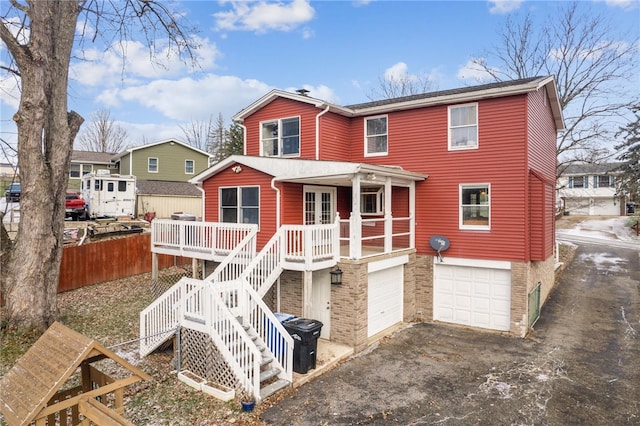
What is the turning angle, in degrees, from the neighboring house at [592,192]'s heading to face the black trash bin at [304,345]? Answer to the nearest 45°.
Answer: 0° — it already faces it

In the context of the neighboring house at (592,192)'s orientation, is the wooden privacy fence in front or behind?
in front

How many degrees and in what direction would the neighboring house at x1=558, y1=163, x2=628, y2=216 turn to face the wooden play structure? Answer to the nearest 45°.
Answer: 0° — it already faces it

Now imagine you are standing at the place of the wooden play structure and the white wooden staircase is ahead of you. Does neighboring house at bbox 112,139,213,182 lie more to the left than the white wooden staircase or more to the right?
left

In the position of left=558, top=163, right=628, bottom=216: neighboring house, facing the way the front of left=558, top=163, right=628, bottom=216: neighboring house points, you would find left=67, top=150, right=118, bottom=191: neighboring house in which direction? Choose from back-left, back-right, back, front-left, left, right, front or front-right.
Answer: front-right

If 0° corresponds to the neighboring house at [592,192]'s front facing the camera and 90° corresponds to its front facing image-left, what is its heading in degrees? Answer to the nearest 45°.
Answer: approximately 0°

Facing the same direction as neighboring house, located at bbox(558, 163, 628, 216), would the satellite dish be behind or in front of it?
in front

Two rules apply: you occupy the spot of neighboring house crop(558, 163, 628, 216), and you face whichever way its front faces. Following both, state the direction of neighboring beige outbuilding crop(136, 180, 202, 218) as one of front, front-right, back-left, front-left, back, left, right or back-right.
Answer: front-right

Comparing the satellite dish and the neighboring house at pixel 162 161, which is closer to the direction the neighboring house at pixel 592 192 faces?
the satellite dish
